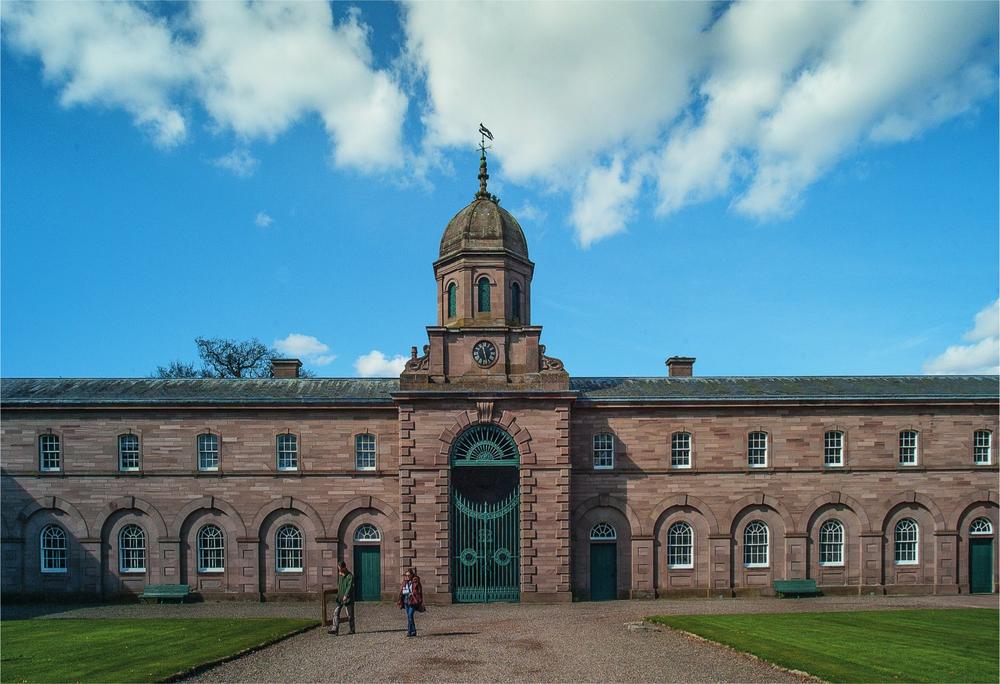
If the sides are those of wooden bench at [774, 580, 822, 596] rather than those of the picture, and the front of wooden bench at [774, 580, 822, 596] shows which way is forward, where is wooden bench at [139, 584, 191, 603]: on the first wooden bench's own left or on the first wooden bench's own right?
on the first wooden bench's own right

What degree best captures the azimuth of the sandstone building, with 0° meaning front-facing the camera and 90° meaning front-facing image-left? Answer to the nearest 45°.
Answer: approximately 0°

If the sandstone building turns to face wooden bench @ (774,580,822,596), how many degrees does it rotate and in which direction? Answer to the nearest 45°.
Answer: approximately 90° to its left

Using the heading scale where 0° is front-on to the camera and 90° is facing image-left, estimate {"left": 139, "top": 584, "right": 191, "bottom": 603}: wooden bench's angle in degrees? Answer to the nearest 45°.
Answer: approximately 0°
